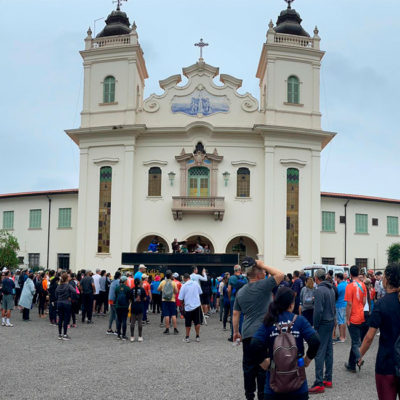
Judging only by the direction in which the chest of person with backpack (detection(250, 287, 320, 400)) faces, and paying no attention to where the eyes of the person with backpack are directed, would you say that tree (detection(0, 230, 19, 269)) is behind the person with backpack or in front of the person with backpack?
in front

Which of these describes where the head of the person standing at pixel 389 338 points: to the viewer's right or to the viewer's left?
to the viewer's left

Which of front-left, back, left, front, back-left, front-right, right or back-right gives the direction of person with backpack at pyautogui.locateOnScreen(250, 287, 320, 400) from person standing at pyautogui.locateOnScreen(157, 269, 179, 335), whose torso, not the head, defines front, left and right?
back

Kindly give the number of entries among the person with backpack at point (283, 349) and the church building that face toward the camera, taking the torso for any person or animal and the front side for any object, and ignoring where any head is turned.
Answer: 1

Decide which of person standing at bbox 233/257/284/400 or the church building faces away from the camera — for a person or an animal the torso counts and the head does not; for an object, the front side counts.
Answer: the person standing

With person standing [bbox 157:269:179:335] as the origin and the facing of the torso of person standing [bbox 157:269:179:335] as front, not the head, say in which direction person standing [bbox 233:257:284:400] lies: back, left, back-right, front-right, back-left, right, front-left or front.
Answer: back

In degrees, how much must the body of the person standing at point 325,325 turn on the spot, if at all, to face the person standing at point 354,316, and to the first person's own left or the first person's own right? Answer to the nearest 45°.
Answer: approximately 90° to the first person's own right

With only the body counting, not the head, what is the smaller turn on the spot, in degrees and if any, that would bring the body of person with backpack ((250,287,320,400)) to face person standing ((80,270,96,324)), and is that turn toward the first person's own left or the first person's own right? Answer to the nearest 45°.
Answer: approximately 45° to the first person's own left

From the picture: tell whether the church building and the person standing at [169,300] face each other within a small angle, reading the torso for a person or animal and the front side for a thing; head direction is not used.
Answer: yes

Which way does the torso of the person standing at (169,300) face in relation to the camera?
away from the camera

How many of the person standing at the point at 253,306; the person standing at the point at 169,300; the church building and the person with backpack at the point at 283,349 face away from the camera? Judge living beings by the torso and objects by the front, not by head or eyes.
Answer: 3

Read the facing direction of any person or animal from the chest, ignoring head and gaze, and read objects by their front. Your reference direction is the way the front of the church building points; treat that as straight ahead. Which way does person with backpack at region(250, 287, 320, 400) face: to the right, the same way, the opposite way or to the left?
the opposite way

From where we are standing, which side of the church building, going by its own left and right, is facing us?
front

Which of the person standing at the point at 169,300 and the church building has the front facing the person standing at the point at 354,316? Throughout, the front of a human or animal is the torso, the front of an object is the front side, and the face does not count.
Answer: the church building

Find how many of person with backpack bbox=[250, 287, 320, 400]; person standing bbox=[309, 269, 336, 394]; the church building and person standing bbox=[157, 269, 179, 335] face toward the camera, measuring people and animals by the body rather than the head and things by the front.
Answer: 1

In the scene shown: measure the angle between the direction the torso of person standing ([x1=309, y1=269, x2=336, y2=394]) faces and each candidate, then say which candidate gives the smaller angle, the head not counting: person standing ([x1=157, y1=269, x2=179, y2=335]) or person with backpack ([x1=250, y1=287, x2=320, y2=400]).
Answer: the person standing

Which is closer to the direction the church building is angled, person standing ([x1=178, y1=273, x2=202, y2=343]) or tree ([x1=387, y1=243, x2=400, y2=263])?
the person standing

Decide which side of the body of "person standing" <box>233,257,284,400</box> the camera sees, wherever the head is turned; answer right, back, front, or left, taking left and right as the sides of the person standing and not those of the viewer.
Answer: back
